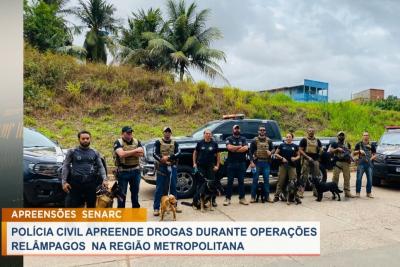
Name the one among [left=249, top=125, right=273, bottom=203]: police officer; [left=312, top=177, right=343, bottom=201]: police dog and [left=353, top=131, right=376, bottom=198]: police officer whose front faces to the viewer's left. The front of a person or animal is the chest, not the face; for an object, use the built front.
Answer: the police dog

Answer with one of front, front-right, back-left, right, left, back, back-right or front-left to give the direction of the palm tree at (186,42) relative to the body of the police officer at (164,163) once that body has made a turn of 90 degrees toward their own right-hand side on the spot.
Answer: right

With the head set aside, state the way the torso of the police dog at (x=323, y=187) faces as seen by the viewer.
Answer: to the viewer's left

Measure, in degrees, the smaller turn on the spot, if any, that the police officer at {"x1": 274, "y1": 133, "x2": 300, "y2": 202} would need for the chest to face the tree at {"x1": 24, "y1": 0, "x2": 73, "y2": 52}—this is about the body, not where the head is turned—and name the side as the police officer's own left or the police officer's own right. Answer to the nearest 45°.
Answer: approximately 135° to the police officer's own right

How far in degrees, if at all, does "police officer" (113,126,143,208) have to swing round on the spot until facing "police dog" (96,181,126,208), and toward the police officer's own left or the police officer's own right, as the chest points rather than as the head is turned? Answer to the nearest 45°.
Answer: approximately 90° to the police officer's own right

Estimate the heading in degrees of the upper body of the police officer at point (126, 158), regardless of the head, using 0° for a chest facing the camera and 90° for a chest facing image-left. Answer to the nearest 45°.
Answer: approximately 315°
